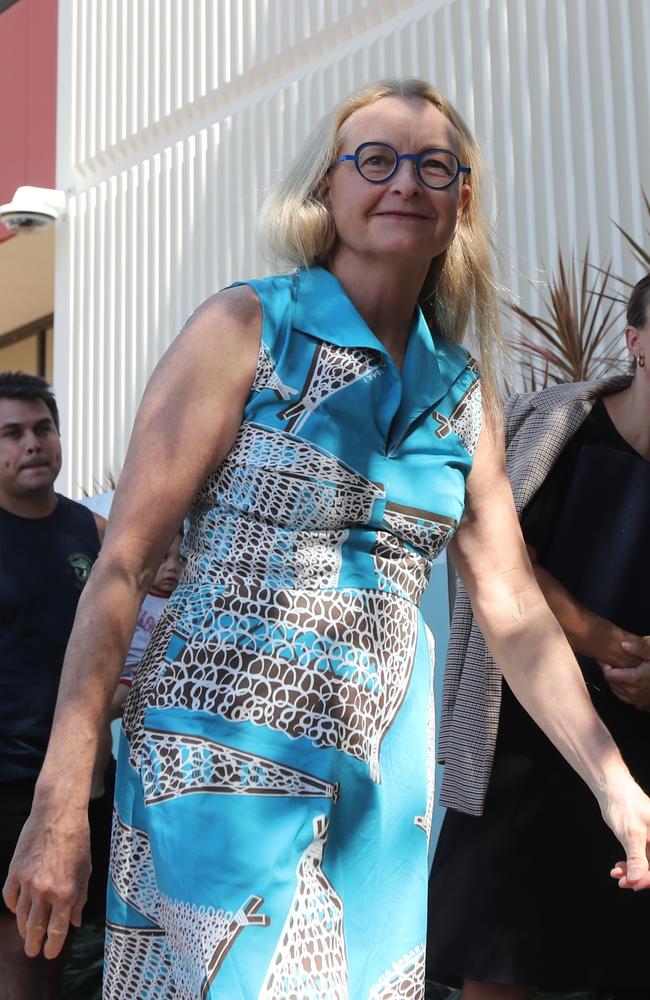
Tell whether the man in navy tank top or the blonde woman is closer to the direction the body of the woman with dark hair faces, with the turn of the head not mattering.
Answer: the blonde woman

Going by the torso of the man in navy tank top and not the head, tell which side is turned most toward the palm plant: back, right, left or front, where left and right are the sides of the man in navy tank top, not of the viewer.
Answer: left

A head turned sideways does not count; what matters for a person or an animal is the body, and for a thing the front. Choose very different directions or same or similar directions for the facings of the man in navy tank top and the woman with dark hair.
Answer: same or similar directions

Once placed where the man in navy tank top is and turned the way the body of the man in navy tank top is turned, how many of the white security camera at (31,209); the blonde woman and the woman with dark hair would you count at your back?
1

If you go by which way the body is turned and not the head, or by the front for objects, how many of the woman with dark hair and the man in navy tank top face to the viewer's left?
0

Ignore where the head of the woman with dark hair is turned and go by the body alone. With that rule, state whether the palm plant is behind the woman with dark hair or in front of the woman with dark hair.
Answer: behind

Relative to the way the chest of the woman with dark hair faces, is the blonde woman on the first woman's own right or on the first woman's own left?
on the first woman's own right

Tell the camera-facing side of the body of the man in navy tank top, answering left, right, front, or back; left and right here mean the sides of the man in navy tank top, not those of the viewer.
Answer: front

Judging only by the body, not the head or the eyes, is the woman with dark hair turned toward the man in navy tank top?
no

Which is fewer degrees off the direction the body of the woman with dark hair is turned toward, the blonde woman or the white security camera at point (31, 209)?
the blonde woman

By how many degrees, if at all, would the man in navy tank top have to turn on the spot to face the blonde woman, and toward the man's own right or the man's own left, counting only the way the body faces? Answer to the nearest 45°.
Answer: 0° — they already face them

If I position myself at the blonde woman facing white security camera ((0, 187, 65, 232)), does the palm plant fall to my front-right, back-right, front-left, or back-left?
front-right

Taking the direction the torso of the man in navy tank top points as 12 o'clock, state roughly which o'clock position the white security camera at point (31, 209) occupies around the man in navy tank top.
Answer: The white security camera is roughly at 6 o'clock from the man in navy tank top.

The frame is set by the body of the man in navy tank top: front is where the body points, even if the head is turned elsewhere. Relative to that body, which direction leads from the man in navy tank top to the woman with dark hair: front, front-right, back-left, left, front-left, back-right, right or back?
front-left

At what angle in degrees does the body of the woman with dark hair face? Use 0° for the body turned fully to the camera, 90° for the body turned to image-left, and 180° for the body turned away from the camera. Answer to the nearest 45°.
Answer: approximately 315°
